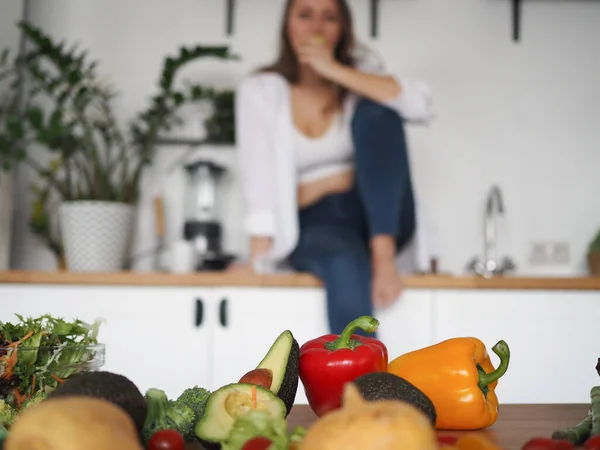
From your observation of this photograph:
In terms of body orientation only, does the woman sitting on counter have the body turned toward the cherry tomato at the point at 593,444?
yes

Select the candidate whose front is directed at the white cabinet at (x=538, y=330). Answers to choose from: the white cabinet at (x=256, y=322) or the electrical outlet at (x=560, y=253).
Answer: the electrical outlet

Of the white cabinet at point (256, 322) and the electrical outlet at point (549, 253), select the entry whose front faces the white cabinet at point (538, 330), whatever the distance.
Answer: the electrical outlet

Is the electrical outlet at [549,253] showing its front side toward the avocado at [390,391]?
yes

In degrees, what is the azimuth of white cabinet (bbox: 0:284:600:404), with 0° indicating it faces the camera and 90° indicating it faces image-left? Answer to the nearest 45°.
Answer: approximately 0°

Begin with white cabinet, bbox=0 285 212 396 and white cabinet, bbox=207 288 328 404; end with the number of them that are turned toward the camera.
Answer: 2

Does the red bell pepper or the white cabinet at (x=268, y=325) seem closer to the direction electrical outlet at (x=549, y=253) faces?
the red bell pepper
